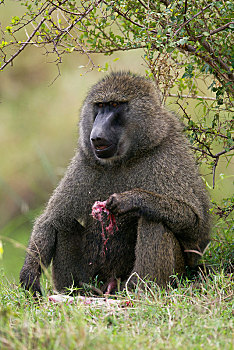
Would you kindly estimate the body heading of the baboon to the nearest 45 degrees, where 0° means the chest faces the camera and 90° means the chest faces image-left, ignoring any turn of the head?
approximately 45°
